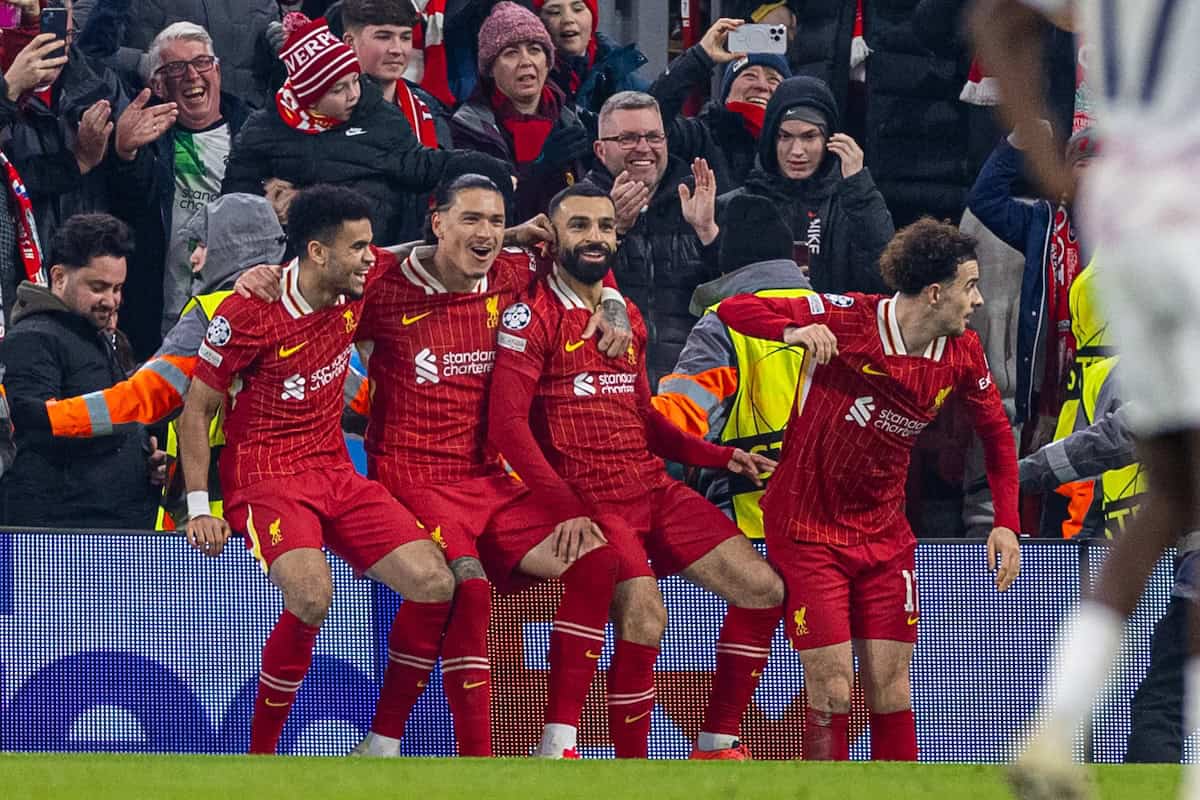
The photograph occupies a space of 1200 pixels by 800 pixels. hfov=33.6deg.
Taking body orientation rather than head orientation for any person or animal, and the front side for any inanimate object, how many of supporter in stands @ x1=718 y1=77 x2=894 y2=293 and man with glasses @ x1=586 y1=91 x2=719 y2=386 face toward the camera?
2

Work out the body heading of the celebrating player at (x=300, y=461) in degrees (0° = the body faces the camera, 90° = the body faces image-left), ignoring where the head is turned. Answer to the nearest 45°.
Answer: approximately 315°

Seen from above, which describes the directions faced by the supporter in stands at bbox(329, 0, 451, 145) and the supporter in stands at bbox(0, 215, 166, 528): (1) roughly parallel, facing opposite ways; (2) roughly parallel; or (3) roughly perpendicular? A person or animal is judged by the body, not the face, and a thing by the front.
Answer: roughly parallel

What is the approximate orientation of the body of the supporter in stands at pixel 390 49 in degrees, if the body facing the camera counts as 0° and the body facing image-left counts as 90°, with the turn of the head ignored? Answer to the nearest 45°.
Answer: approximately 315°

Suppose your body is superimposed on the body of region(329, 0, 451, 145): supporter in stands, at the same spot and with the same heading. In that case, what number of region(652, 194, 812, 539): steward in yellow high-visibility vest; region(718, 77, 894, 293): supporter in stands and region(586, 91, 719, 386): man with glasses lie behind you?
0

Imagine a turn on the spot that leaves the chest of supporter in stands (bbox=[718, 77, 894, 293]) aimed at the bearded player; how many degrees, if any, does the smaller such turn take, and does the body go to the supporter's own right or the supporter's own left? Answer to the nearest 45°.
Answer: approximately 45° to the supporter's own right

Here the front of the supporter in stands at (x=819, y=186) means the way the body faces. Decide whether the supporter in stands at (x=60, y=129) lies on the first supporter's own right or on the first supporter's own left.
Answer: on the first supporter's own right

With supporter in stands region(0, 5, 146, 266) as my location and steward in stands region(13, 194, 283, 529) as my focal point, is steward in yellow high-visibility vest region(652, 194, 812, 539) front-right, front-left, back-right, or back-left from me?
front-left

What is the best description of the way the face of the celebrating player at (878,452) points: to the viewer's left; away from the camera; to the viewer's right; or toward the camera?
to the viewer's right

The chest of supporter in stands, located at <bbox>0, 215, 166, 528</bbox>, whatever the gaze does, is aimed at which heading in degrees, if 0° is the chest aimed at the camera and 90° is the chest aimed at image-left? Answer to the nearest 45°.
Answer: approximately 315°

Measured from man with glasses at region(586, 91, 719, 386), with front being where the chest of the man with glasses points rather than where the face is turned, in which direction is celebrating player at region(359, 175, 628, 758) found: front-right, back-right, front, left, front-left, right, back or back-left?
front-right

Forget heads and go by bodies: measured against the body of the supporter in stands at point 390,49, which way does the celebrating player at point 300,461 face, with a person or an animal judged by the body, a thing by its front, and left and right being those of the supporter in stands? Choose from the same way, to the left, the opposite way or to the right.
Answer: the same way

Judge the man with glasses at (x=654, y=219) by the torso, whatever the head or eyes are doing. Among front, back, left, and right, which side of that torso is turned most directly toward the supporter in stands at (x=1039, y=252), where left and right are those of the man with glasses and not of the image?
left

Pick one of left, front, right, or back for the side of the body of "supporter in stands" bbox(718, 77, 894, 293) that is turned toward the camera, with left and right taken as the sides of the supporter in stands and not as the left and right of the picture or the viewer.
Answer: front

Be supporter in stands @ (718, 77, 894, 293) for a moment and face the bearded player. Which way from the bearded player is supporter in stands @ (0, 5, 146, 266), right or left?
right

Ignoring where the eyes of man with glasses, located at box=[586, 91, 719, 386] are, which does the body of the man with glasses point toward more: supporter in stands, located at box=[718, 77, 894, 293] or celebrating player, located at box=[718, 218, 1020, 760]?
the celebrating player

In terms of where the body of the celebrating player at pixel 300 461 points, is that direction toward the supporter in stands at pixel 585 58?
no

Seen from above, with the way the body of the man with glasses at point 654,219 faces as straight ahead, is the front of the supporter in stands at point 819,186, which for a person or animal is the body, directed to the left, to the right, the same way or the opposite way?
the same way

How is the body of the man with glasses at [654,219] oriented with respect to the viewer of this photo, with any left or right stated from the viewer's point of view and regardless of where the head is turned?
facing the viewer
